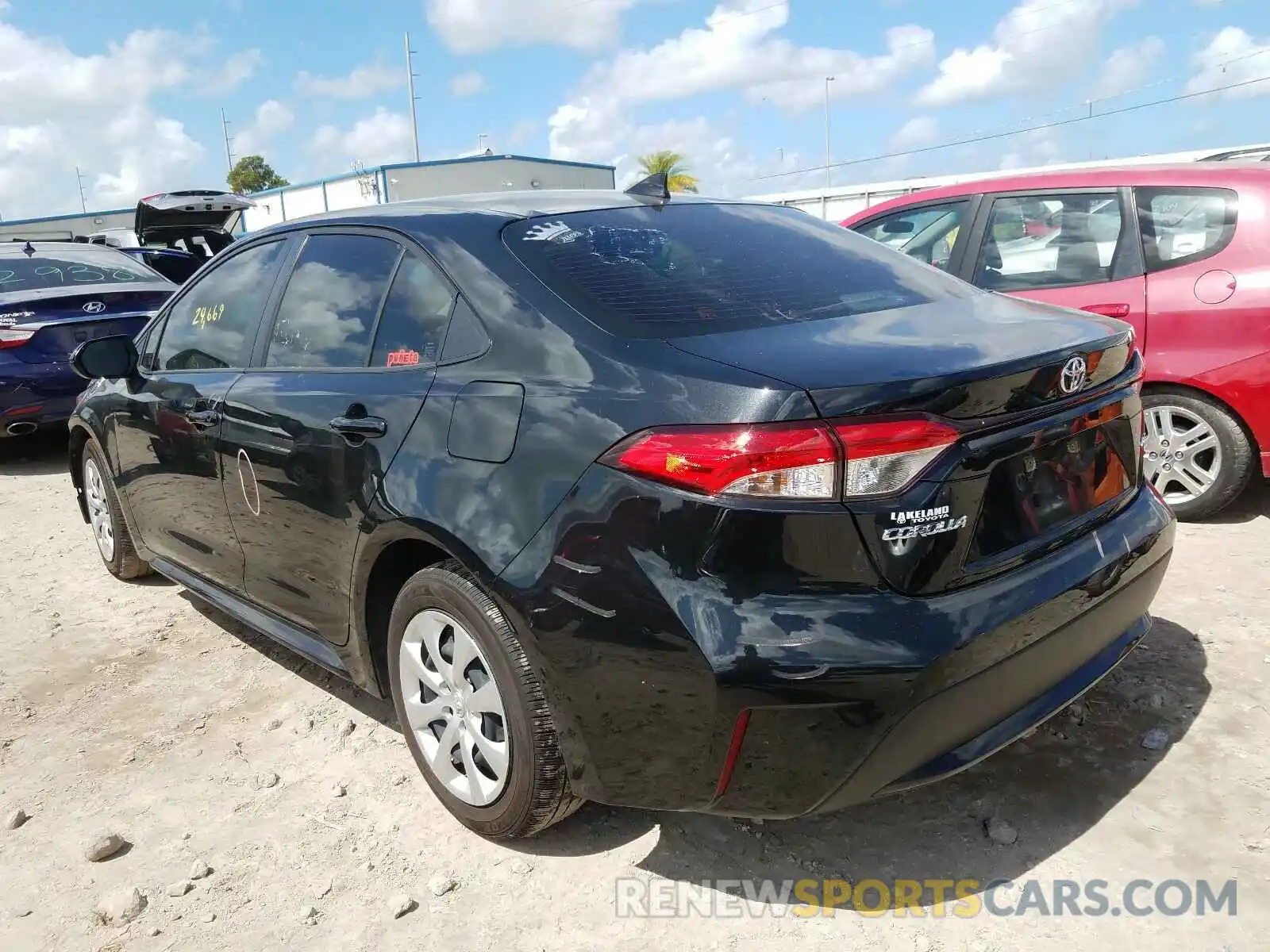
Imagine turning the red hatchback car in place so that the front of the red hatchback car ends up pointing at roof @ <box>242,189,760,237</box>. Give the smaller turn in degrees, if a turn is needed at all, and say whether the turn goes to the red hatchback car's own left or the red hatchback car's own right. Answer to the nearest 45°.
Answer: approximately 45° to the red hatchback car's own left

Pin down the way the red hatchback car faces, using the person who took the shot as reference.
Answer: facing to the left of the viewer

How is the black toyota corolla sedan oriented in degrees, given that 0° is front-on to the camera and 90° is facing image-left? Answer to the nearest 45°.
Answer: approximately 135°
